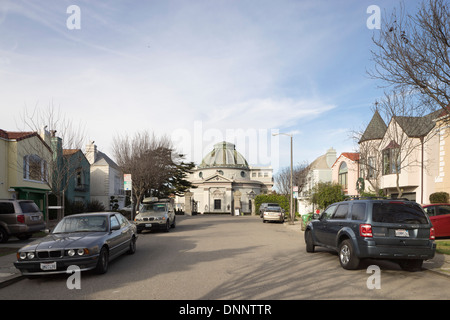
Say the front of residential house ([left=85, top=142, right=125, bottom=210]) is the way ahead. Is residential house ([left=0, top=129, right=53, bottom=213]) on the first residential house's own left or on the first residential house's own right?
on the first residential house's own right

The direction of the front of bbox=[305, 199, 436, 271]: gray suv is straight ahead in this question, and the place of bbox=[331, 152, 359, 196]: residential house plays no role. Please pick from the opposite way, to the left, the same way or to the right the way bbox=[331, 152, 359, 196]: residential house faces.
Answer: to the left

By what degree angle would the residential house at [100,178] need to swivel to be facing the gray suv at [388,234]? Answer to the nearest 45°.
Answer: approximately 90° to its right

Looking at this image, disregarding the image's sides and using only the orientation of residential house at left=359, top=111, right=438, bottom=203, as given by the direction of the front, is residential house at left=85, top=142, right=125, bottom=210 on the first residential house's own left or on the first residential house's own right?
on the first residential house's own right

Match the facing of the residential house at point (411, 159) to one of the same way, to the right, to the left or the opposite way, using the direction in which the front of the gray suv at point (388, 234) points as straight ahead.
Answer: to the left

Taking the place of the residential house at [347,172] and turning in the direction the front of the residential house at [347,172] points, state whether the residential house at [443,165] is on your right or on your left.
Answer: on your left

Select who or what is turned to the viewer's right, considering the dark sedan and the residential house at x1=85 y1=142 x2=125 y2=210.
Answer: the residential house

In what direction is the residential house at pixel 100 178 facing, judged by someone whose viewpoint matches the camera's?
facing to the right of the viewer

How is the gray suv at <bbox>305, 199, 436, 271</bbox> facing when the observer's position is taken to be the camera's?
facing away from the viewer and to the left of the viewer
